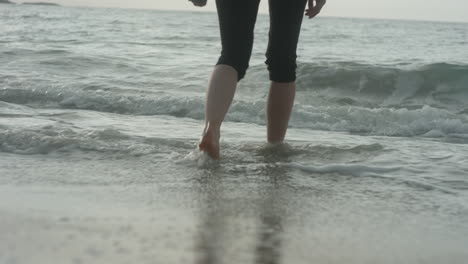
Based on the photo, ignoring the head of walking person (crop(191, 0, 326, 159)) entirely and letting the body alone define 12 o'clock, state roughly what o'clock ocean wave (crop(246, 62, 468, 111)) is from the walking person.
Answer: The ocean wave is roughly at 1 o'clock from the walking person.

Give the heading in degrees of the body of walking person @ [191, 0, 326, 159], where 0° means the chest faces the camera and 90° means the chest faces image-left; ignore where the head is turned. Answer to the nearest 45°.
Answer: approximately 225°

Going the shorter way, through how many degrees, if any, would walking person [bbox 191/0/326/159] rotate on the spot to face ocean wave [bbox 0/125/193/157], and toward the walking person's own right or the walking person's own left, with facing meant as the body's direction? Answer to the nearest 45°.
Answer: approximately 135° to the walking person's own left
